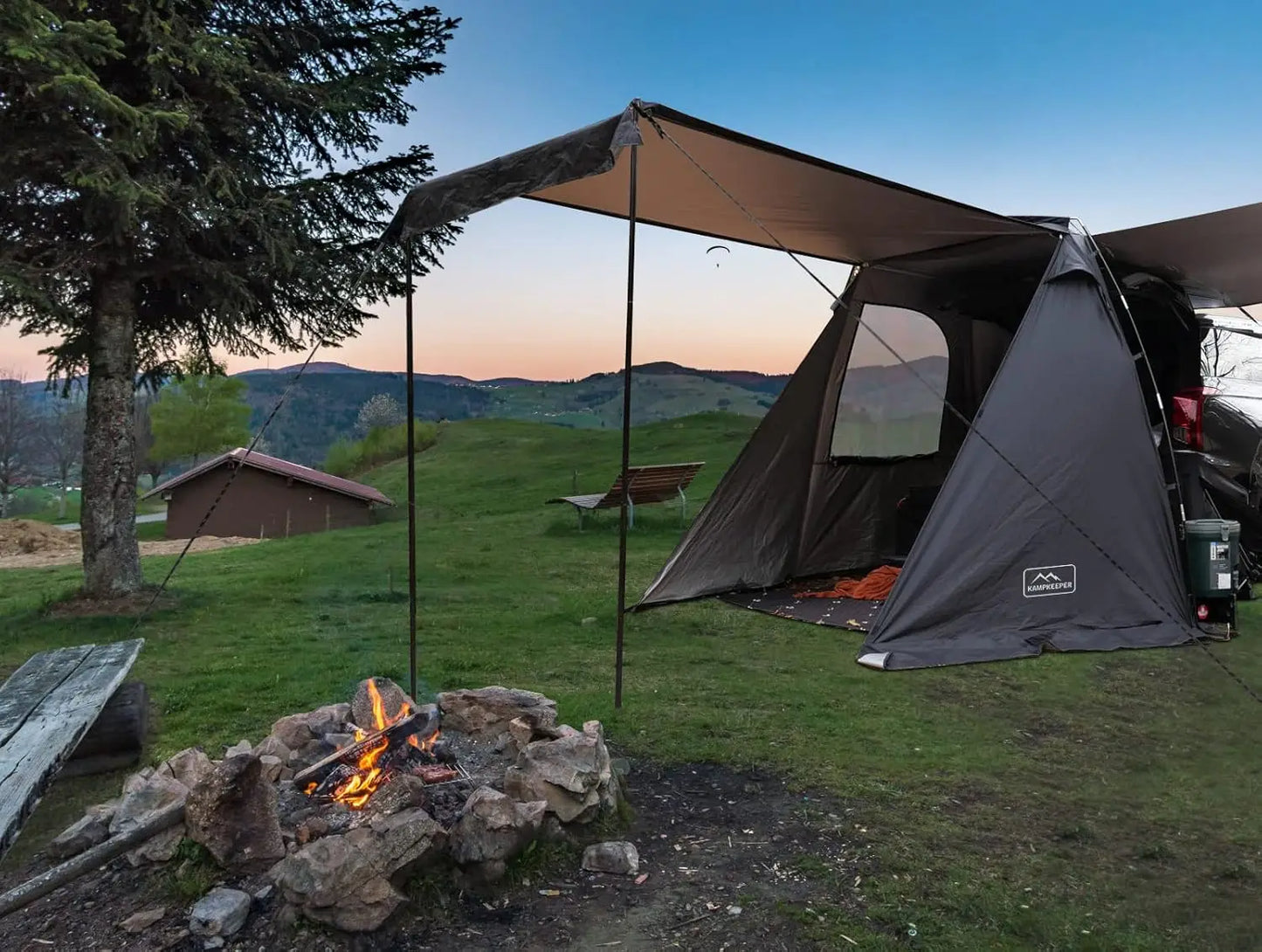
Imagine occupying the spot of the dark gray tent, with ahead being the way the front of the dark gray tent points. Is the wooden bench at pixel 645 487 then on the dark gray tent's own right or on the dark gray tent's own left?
on the dark gray tent's own right

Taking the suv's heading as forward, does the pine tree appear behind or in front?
behind

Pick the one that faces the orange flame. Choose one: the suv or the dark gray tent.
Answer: the dark gray tent

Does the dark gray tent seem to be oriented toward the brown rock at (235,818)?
yes

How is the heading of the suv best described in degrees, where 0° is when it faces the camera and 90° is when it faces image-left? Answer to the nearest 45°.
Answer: approximately 225°

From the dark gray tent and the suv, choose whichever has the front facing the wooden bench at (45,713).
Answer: the dark gray tent

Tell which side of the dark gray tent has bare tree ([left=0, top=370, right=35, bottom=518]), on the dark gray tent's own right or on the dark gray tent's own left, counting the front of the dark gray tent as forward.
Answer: on the dark gray tent's own right

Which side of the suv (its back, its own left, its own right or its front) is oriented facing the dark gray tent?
back

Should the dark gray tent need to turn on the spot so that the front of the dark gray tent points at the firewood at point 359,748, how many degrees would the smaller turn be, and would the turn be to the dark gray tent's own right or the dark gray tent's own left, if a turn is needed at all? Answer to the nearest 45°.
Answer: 0° — it already faces it

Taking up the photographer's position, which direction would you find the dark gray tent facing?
facing the viewer and to the left of the viewer

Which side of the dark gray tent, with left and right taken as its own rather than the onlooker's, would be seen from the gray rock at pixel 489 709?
front

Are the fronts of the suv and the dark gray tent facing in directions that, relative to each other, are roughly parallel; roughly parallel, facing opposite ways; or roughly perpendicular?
roughly parallel, facing opposite ways

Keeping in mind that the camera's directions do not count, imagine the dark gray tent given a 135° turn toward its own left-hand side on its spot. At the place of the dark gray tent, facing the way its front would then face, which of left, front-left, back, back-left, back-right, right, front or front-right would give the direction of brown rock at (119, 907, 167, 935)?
back-right
